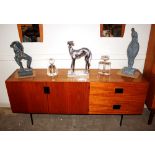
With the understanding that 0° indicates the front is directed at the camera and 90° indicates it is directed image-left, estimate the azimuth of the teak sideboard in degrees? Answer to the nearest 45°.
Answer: approximately 0°
